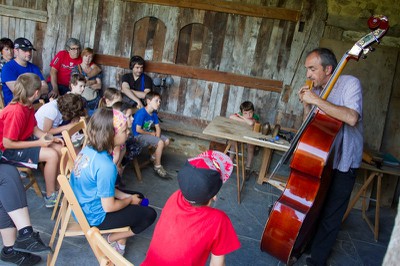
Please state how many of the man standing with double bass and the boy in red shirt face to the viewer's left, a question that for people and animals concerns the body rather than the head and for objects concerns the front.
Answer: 1

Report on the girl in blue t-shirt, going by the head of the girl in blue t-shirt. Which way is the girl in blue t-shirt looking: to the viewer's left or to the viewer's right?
to the viewer's right

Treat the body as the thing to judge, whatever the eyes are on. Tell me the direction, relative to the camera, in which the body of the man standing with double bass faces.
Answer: to the viewer's left

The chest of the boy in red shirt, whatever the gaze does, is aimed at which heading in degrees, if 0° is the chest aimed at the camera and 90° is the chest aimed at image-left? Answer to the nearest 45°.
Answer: approximately 225°

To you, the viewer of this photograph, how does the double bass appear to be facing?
facing to the left of the viewer

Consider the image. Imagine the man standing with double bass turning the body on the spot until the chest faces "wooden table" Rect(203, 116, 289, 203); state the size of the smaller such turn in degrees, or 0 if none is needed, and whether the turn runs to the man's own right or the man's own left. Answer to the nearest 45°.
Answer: approximately 45° to the man's own right

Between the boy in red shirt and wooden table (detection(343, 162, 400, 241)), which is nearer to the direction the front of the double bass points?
the boy in red shirt

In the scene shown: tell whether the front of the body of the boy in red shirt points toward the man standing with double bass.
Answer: yes

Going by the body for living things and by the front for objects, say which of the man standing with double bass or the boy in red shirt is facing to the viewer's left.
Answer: the man standing with double bass

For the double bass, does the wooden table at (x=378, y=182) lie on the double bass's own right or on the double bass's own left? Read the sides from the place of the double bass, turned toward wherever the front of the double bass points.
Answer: on the double bass's own right
